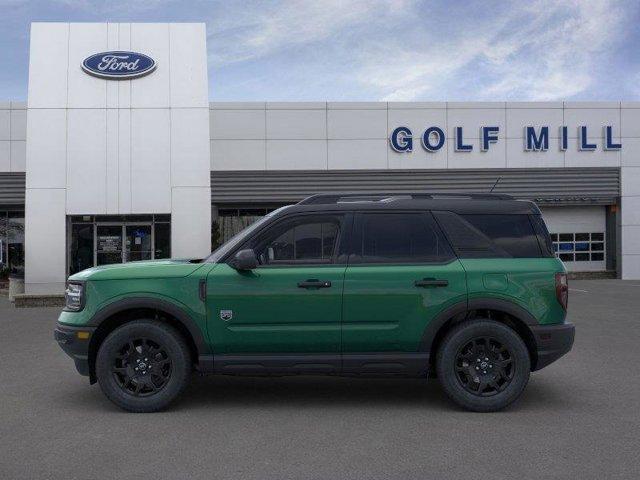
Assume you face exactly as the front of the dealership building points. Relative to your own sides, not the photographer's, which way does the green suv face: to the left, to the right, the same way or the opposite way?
to the right

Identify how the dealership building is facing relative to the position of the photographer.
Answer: facing the viewer

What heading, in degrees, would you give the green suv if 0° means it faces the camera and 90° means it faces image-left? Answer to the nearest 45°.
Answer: approximately 90°

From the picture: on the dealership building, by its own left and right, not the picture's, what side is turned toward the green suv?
front

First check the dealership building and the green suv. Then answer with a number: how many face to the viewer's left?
1

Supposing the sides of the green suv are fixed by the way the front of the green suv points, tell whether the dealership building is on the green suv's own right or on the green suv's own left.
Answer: on the green suv's own right
